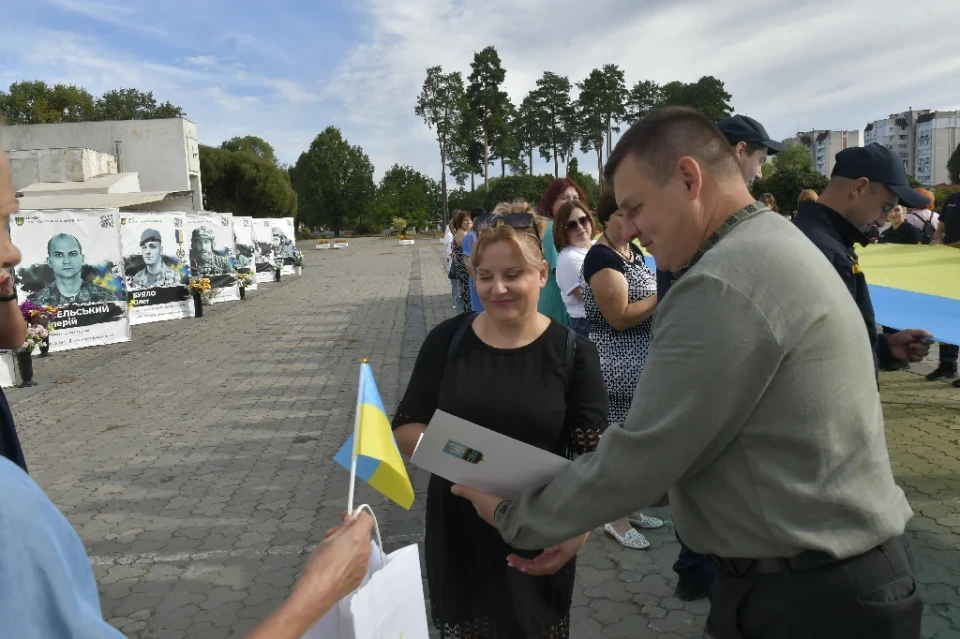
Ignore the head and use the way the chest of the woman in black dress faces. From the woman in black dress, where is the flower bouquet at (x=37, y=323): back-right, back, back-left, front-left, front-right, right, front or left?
back-right

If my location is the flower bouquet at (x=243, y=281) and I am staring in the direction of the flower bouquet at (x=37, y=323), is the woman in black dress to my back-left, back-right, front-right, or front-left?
front-left

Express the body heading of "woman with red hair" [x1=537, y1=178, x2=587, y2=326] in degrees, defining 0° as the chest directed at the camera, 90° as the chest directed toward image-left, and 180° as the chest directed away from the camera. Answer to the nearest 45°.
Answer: approximately 315°

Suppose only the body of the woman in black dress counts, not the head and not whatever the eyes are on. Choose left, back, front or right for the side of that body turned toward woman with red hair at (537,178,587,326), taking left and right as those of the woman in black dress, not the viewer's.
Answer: back

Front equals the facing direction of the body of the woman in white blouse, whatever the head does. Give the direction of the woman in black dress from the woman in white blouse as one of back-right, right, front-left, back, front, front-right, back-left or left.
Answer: front-right

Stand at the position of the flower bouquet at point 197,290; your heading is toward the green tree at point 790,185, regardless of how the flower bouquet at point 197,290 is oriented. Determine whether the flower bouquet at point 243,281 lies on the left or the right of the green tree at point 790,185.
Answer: left

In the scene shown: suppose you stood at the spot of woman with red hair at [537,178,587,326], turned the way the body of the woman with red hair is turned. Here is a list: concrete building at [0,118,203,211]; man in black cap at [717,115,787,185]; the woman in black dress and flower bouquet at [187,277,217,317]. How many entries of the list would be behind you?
2

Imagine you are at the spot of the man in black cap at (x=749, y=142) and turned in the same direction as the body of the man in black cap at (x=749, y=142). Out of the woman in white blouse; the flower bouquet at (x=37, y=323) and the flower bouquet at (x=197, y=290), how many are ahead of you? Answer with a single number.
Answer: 0
